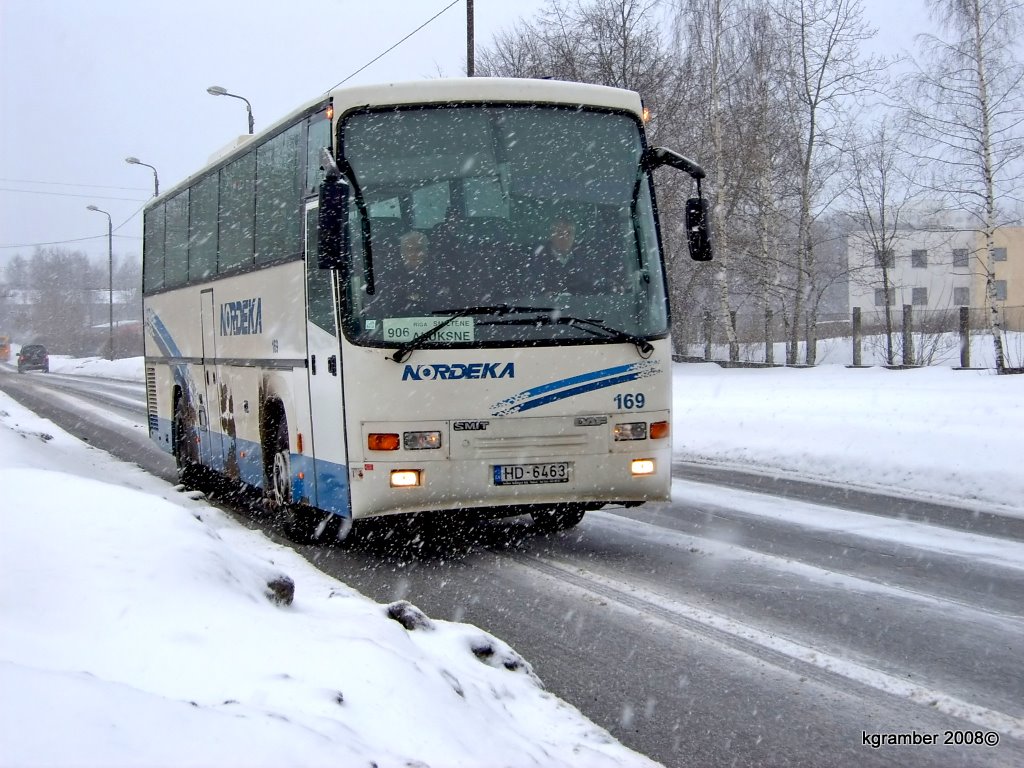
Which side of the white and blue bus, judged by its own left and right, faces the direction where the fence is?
left

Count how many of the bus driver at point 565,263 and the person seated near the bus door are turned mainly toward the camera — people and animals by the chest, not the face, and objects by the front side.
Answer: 2

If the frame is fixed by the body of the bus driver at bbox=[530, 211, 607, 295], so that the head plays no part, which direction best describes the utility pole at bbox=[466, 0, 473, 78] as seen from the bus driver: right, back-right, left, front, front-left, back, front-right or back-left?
back

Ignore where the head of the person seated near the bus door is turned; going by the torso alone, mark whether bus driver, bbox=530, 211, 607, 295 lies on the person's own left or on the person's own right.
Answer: on the person's own left

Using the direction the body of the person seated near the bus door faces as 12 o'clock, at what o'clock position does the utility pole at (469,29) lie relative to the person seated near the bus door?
The utility pole is roughly at 6 o'clock from the person seated near the bus door.

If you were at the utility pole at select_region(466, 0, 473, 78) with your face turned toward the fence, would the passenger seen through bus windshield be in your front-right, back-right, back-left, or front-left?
back-right

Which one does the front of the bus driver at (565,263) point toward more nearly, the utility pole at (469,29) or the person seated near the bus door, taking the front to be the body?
the person seated near the bus door
